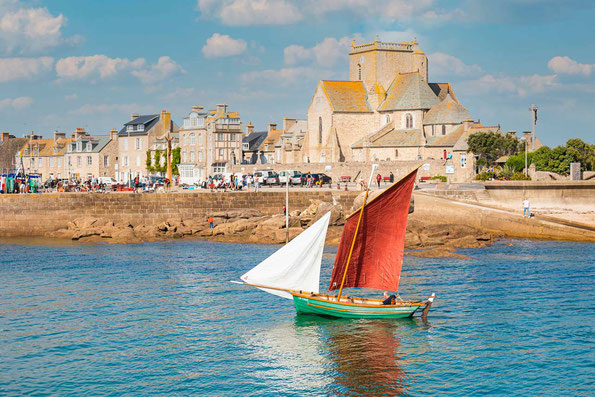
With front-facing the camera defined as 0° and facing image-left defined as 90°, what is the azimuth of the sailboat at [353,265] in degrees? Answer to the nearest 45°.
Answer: approximately 90°
